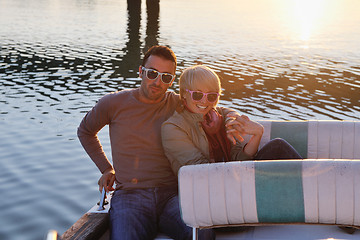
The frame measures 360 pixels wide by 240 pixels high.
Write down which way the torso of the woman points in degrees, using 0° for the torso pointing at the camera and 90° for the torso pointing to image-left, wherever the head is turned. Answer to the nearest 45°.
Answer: approximately 315°

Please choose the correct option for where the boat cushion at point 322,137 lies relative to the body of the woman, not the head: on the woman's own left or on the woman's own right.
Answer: on the woman's own left
